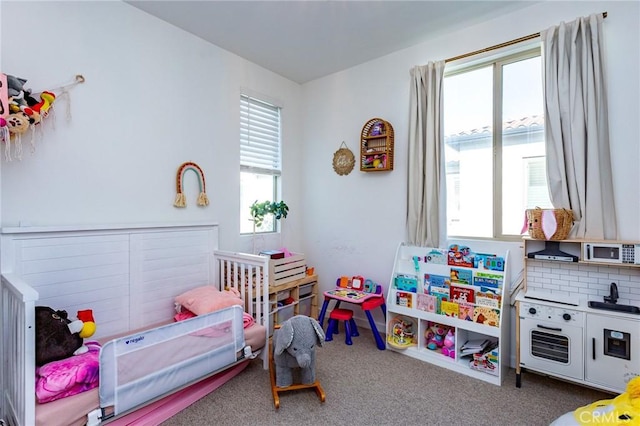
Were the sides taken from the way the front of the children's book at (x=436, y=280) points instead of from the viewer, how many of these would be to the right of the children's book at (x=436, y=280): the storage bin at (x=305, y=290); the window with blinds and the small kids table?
3

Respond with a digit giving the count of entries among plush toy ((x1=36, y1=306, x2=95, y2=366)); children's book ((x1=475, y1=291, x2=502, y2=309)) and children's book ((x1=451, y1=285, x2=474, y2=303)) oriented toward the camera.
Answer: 2

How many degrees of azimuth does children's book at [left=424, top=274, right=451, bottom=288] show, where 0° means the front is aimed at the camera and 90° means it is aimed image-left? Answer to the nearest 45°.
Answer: approximately 0°
